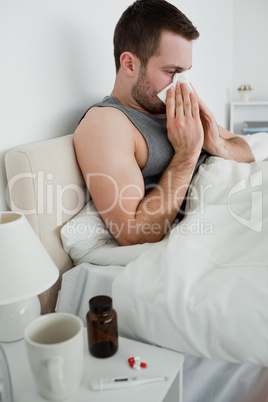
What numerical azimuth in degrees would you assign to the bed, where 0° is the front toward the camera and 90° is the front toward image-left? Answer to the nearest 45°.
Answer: approximately 315°

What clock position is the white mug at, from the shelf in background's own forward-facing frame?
The white mug is roughly at 12 o'clock from the shelf in background.

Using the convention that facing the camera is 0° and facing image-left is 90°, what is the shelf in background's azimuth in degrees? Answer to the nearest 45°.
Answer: approximately 0°

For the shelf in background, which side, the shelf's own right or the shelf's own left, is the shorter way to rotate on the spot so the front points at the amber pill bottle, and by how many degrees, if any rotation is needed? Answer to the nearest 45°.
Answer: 0° — it already faces it

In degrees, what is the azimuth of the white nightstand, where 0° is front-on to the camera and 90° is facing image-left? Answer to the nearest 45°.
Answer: approximately 315°

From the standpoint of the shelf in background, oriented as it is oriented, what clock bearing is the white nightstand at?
The white nightstand is roughly at 12 o'clock from the shelf in background.

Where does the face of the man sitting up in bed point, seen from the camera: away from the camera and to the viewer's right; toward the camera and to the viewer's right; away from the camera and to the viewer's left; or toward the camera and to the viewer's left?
toward the camera and to the viewer's right

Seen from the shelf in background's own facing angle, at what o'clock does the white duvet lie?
The white duvet is roughly at 12 o'clock from the shelf in background.
